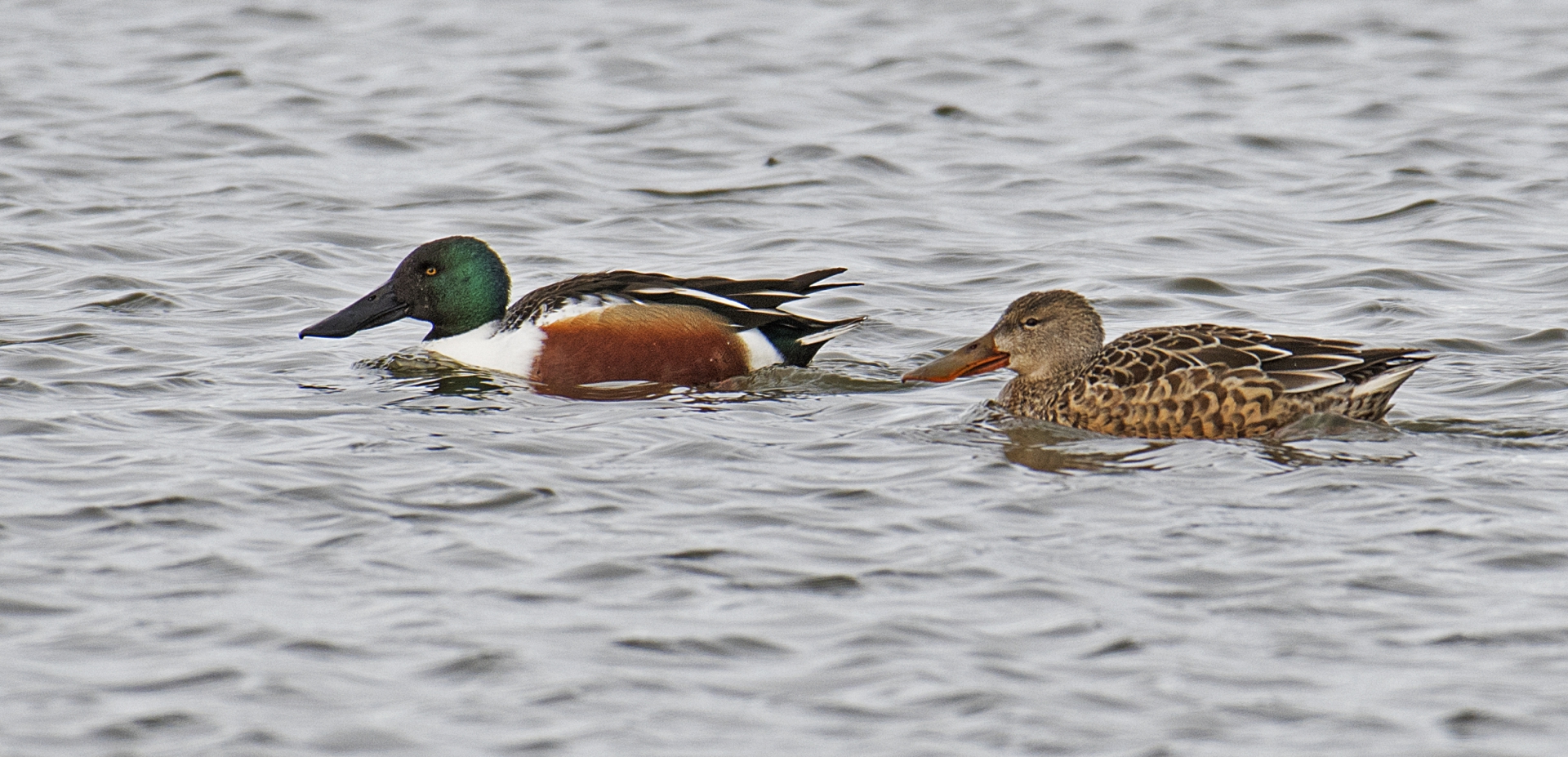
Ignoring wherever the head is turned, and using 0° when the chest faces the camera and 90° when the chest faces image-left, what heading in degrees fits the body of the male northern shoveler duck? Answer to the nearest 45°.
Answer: approximately 90°

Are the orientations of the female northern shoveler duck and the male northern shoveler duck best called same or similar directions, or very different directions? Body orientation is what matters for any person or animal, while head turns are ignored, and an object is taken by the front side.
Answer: same or similar directions

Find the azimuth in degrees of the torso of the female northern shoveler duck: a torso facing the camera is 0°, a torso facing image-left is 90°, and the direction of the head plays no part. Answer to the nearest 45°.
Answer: approximately 90°

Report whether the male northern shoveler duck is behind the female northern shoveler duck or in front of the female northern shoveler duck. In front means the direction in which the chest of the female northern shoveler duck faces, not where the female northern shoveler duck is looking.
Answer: in front

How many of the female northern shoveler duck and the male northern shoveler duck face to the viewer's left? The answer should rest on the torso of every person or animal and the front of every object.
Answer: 2

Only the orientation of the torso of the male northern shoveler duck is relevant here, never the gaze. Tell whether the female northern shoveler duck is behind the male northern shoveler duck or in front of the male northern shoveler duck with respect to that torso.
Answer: behind
